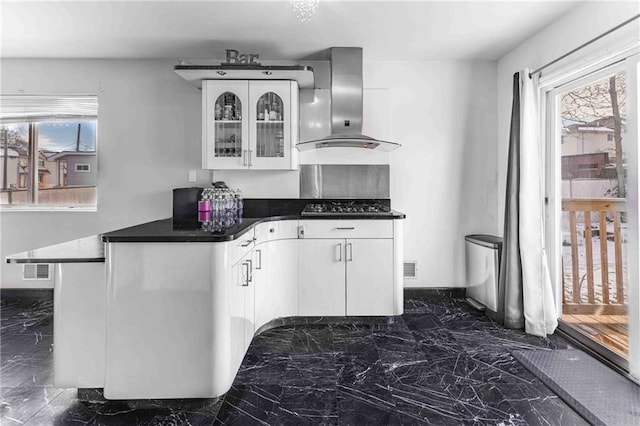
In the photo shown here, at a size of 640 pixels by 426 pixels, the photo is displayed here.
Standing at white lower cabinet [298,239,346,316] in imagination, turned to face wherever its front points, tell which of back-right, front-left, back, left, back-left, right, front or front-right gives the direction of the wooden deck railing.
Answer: left

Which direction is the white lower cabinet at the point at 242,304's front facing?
to the viewer's right

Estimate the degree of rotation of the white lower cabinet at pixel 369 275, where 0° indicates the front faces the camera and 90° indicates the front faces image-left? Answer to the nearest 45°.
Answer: approximately 0°

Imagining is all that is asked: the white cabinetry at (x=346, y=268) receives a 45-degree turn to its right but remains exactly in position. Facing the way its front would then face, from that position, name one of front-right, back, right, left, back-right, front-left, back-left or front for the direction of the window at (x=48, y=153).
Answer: front-right

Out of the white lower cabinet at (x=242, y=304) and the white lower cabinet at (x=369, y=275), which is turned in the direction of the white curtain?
the white lower cabinet at (x=242, y=304)

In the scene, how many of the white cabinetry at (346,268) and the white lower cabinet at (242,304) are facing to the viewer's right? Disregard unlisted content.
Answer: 1

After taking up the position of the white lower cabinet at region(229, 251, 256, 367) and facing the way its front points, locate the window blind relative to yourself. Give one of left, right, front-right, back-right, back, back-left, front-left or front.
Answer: back-left
